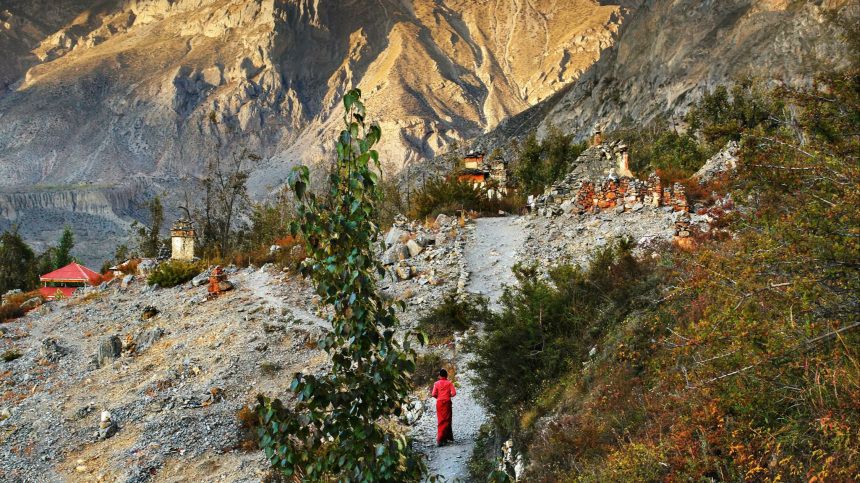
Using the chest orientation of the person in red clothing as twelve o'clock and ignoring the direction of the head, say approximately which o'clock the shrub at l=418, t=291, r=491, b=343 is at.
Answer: The shrub is roughly at 12 o'clock from the person in red clothing.

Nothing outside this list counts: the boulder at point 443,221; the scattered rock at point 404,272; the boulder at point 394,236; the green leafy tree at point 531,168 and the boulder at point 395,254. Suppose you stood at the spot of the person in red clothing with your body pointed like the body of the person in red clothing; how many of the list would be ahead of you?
5

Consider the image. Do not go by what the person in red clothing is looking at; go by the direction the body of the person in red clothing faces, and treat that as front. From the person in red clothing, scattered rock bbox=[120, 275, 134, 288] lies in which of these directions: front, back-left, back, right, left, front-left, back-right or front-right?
front-left

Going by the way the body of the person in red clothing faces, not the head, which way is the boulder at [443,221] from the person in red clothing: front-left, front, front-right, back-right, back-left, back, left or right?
front

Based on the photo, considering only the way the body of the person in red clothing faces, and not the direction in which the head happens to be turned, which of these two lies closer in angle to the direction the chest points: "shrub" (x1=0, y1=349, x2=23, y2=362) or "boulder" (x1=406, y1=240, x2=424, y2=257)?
the boulder

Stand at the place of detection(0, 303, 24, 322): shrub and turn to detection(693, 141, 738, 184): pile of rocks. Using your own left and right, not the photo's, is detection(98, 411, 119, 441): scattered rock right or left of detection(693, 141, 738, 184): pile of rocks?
right

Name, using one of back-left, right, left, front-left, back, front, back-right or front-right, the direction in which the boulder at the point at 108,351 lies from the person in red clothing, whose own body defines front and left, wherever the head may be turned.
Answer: front-left

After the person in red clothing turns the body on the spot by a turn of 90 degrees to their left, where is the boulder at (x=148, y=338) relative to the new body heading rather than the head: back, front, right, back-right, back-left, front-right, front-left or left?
front-right

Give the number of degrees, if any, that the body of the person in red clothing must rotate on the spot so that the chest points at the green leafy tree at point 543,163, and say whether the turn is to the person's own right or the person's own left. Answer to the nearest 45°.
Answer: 0° — they already face it

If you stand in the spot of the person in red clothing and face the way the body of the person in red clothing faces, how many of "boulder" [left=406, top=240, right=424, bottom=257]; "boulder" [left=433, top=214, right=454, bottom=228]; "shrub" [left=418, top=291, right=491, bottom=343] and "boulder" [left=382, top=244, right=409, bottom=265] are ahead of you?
4

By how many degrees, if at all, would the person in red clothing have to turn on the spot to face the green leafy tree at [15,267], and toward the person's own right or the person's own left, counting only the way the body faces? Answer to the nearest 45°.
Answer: approximately 45° to the person's own left

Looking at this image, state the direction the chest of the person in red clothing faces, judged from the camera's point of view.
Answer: away from the camera

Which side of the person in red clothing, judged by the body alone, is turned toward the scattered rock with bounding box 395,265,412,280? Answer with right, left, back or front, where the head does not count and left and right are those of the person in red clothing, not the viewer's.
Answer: front

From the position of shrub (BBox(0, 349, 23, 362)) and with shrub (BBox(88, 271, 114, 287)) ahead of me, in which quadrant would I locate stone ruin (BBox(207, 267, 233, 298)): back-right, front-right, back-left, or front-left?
front-right

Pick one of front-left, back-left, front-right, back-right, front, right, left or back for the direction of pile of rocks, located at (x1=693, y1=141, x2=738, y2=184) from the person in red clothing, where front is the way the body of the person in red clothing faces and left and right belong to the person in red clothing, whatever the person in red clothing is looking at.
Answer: front-right

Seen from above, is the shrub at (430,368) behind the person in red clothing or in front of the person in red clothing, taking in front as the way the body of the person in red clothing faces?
in front

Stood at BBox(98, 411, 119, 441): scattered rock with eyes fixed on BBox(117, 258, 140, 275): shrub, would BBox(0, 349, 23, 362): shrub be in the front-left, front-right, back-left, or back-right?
front-left

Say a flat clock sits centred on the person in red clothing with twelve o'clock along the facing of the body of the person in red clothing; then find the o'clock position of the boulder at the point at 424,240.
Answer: The boulder is roughly at 12 o'clock from the person in red clothing.
